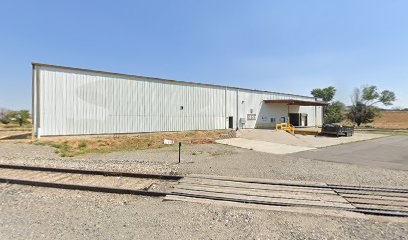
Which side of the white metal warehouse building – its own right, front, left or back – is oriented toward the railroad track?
front
